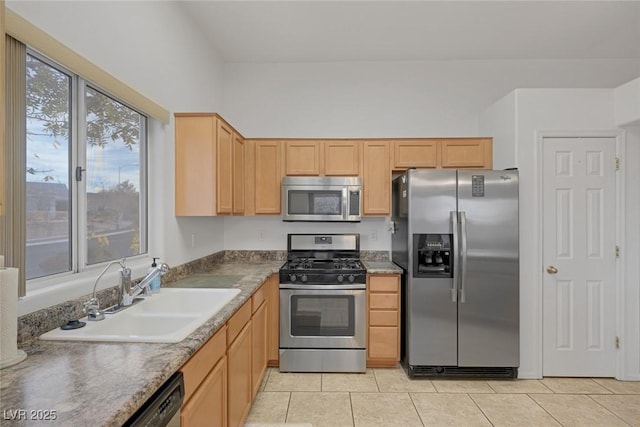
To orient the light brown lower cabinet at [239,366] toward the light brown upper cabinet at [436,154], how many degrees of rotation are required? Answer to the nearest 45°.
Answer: approximately 45° to its left

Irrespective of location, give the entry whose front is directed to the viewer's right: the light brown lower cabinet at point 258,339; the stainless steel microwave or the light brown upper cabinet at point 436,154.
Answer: the light brown lower cabinet

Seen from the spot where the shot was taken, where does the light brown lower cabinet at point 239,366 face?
facing to the right of the viewer

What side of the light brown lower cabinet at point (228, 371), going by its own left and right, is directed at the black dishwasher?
right

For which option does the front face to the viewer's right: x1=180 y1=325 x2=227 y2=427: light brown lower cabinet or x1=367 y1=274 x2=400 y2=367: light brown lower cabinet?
x1=180 y1=325 x2=227 y2=427: light brown lower cabinet

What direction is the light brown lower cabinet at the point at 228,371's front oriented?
to the viewer's right

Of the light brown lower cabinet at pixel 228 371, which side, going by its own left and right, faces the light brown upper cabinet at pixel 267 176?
left

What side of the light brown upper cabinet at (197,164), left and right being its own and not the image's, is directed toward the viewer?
right
